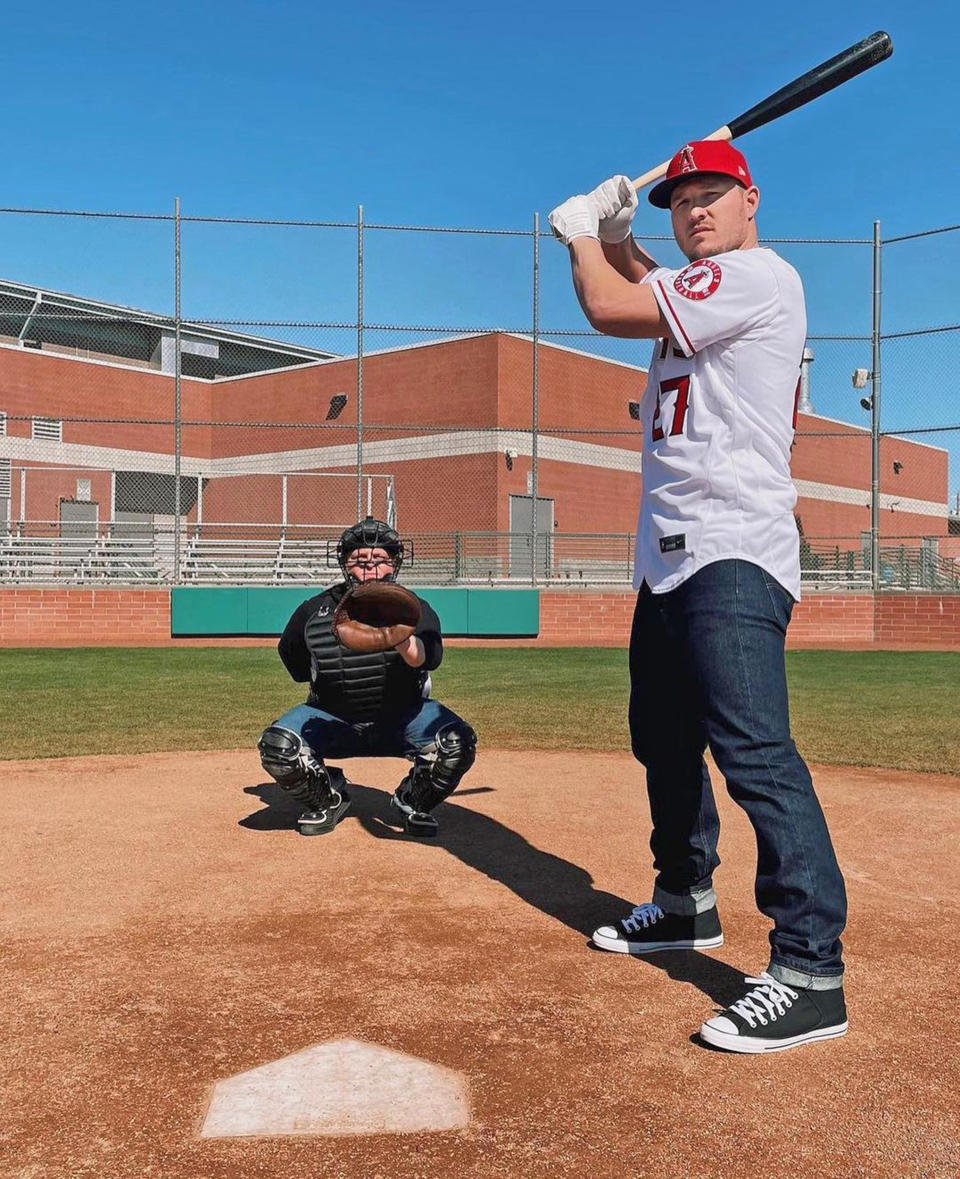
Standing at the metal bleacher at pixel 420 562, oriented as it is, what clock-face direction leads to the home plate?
The home plate is roughly at 12 o'clock from the metal bleacher.

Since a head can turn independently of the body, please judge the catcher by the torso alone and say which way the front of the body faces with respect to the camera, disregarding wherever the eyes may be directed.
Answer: toward the camera

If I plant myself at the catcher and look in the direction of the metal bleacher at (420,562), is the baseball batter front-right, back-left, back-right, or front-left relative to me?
back-right

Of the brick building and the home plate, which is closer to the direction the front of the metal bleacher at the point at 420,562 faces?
the home plate

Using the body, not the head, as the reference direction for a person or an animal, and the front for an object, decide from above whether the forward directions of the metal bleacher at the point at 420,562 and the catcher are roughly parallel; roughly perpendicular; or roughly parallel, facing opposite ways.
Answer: roughly parallel

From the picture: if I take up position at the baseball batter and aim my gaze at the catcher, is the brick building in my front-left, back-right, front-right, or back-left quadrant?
front-right

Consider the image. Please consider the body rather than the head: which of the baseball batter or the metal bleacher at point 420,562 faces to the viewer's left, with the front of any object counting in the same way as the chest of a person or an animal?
the baseball batter

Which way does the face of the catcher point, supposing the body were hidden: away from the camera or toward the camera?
toward the camera

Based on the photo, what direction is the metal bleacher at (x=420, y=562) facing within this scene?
toward the camera

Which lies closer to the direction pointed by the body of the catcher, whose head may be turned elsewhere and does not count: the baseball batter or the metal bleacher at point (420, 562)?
the baseball batter

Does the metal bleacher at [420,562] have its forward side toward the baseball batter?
yes

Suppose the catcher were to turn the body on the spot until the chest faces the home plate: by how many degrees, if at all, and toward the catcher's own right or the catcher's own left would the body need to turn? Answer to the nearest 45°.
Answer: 0° — they already face it
